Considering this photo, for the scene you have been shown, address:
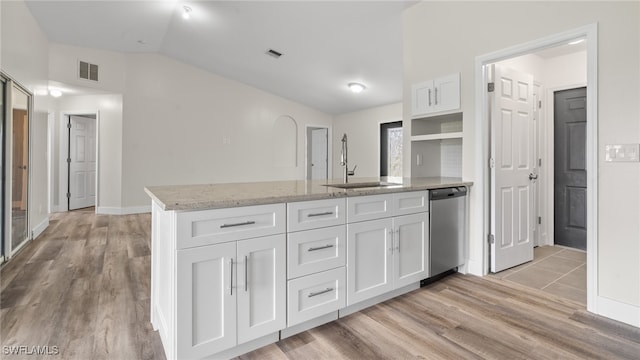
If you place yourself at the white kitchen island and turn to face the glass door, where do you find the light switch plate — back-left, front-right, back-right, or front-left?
back-right

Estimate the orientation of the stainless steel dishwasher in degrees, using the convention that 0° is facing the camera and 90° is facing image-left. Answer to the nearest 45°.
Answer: approximately 315°

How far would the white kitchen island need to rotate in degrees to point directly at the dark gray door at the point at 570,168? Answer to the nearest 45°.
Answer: approximately 90° to its left
